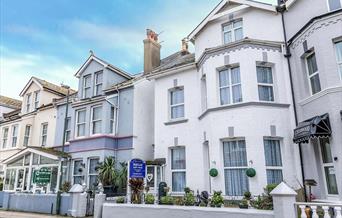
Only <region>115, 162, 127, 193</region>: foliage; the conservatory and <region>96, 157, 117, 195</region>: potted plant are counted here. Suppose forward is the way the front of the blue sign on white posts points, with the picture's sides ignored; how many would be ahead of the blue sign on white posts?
0

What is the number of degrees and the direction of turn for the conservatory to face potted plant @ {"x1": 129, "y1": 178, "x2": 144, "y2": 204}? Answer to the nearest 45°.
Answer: approximately 45° to its left

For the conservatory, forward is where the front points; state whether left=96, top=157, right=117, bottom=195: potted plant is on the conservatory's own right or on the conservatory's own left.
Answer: on the conservatory's own left

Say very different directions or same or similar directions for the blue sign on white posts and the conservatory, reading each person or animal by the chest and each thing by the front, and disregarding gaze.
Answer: same or similar directions

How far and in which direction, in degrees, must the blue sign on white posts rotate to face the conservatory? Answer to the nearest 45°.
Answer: approximately 135° to its right

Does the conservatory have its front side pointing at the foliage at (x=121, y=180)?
no

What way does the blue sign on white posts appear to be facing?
toward the camera

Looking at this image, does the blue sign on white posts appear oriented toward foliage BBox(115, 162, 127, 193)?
no

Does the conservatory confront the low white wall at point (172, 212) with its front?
no

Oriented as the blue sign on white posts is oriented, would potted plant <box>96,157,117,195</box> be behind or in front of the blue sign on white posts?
behind

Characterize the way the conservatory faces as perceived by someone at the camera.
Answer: facing the viewer and to the left of the viewer

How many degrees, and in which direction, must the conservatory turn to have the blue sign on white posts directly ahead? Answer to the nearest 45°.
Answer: approximately 45° to its left

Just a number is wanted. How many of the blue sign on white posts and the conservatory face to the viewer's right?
0
